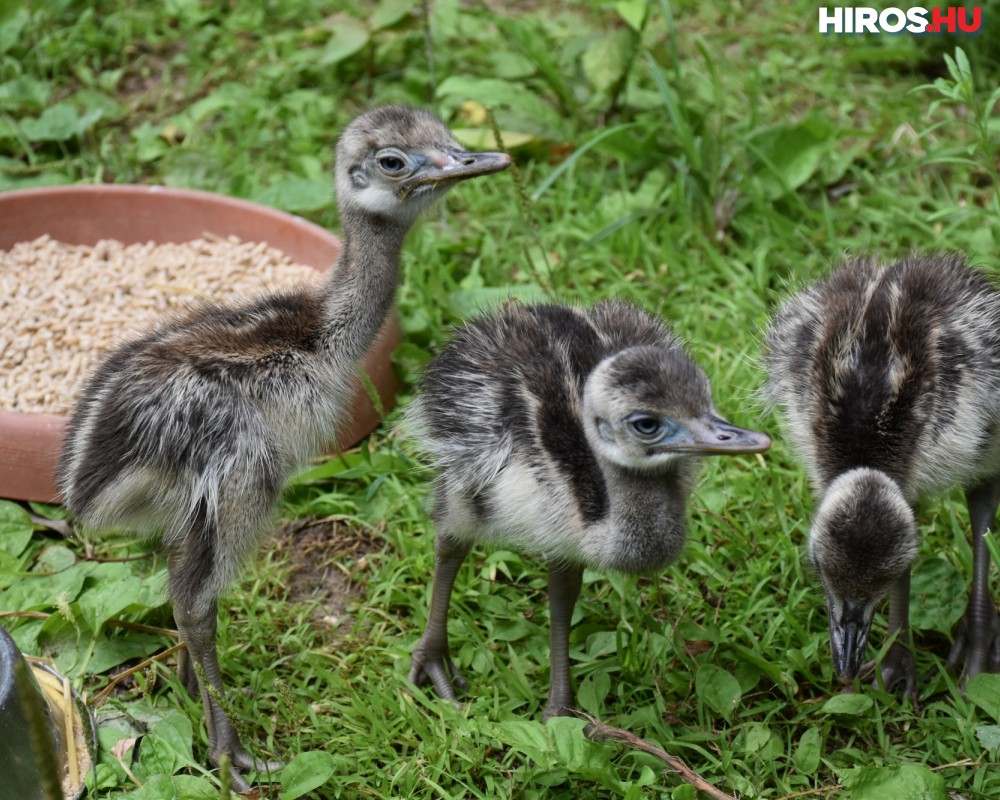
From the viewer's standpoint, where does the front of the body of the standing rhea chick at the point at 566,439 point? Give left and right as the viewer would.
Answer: facing the viewer and to the right of the viewer

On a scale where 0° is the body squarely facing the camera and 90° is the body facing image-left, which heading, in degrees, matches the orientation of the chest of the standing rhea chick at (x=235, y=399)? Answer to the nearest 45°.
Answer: approximately 270°

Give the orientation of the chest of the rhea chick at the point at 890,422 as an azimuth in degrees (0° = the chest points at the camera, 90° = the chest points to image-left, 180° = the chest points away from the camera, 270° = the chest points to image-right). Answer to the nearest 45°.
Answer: approximately 0°

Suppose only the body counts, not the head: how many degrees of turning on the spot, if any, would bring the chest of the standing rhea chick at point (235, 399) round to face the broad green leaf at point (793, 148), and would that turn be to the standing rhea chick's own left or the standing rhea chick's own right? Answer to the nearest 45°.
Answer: approximately 45° to the standing rhea chick's own left

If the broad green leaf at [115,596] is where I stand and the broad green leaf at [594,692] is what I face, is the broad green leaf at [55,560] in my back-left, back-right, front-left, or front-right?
back-left

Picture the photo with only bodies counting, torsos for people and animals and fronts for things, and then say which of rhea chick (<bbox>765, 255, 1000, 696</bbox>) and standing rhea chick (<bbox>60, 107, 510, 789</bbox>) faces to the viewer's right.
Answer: the standing rhea chick

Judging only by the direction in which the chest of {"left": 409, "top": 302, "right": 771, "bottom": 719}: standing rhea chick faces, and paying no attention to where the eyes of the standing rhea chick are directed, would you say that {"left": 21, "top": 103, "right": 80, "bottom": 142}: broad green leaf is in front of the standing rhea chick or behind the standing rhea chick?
behind

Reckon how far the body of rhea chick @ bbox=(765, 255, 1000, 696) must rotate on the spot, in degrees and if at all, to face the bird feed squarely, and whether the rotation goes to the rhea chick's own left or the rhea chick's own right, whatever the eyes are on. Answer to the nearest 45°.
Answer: approximately 90° to the rhea chick's own right

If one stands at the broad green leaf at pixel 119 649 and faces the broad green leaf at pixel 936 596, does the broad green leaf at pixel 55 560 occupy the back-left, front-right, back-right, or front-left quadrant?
back-left

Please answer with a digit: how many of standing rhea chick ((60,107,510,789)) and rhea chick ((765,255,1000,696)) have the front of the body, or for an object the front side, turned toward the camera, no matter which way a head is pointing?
1

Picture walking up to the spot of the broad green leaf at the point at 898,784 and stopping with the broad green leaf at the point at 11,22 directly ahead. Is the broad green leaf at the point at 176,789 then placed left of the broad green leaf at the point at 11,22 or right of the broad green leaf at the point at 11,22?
left

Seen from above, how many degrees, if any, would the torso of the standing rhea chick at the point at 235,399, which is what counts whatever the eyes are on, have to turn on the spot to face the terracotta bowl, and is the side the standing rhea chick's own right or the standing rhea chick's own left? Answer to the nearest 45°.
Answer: approximately 90° to the standing rhea chick's own left
